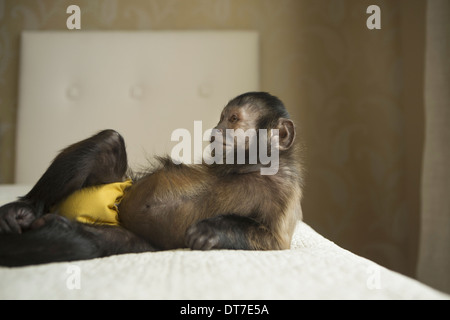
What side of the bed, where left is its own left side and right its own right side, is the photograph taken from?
front
